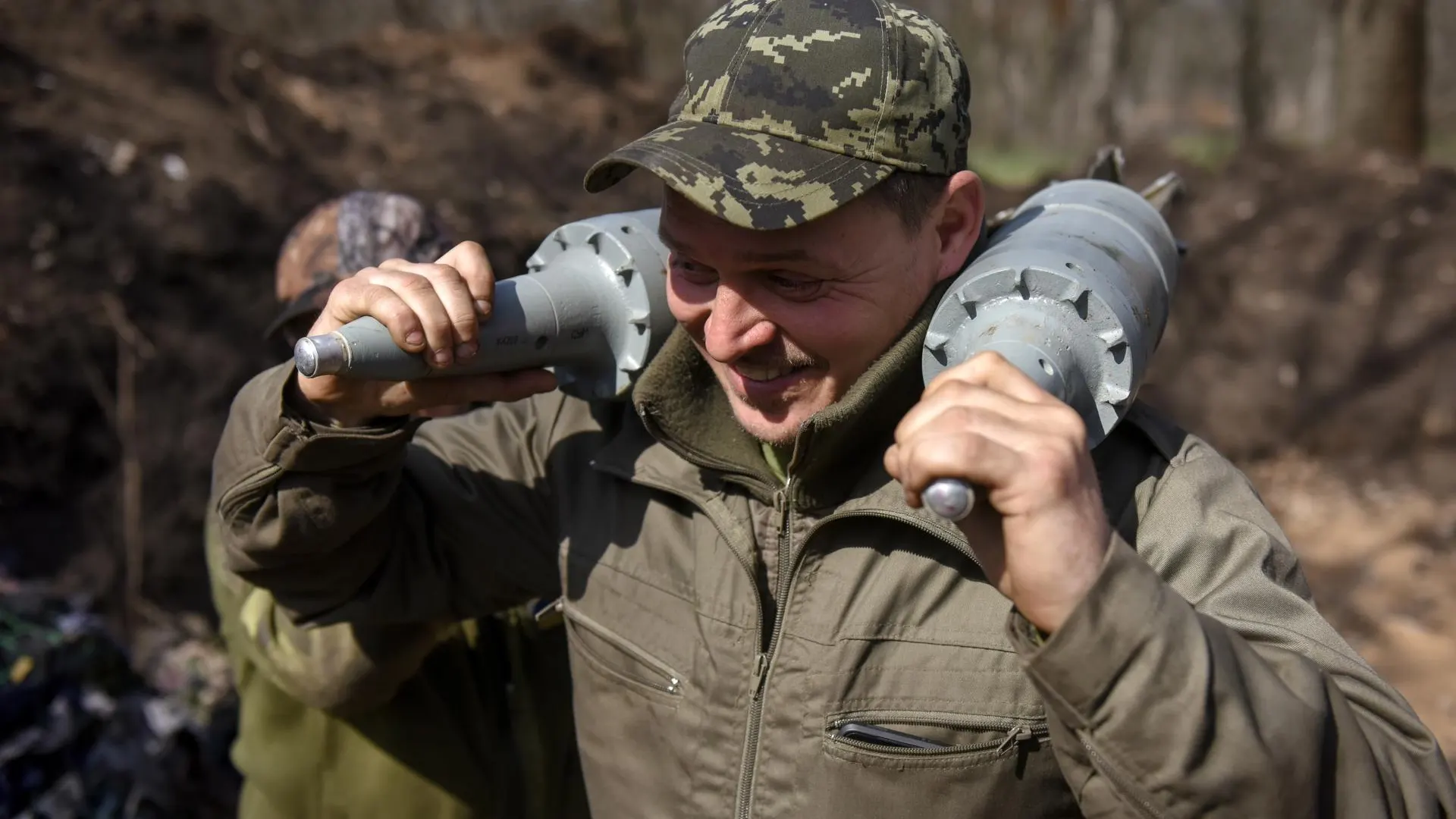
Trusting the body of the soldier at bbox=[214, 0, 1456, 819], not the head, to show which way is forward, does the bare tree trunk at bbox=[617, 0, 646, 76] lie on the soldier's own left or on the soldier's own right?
on the soldier's own right

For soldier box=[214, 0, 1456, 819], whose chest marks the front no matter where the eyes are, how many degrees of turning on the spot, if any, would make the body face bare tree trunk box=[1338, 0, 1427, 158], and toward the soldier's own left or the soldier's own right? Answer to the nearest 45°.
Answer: approximately 135° to the soldier's own right

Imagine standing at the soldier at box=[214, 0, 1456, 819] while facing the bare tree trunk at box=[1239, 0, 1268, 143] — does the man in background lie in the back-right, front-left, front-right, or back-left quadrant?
front-left

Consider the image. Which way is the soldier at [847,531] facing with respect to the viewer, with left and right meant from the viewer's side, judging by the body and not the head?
facing the viewer and to the left of the viewer

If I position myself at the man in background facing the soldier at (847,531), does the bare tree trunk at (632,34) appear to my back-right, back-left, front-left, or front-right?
back-left

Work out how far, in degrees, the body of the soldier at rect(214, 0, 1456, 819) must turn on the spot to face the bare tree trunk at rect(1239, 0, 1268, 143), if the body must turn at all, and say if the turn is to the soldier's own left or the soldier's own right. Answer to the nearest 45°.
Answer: approximately 135° to the soldier's own right

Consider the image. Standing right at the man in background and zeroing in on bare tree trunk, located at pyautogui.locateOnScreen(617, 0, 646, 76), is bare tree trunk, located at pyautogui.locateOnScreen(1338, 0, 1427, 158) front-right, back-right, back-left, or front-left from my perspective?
front-right

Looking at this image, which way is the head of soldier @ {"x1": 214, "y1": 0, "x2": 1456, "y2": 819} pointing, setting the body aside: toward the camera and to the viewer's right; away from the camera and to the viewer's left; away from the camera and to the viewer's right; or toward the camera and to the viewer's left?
toward the camera and to the viewer's left
